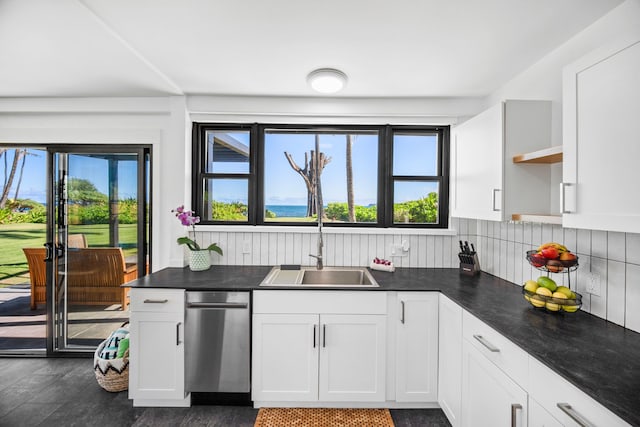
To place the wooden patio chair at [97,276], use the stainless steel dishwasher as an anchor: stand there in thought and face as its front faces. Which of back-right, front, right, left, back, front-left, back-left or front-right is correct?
back-right

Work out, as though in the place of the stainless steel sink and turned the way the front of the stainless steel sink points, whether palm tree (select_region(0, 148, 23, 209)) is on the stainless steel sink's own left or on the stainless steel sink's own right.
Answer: on the stainless steel sink's own right

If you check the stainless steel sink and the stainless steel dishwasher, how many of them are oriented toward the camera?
2

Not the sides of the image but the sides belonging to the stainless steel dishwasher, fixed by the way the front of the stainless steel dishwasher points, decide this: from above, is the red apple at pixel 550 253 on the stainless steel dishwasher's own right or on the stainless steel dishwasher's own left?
on the stainless steel dishwasher's own left

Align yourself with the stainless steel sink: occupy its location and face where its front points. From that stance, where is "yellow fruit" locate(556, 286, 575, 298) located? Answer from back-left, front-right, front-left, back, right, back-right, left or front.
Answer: front-left

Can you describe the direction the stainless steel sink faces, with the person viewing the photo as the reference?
facing the viewer

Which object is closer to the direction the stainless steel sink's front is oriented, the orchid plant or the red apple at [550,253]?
the red apple

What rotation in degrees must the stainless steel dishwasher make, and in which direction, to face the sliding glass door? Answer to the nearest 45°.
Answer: approximately 135° to its right

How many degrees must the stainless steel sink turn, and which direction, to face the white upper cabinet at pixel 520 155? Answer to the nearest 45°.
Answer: approximately 45° to its left

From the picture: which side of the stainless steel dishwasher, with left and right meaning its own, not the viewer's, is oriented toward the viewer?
front

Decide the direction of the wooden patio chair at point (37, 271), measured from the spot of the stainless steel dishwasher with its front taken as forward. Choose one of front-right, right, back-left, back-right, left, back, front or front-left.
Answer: back-right

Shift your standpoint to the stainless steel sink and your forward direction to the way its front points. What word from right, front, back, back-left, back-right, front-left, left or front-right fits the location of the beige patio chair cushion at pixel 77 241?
right
